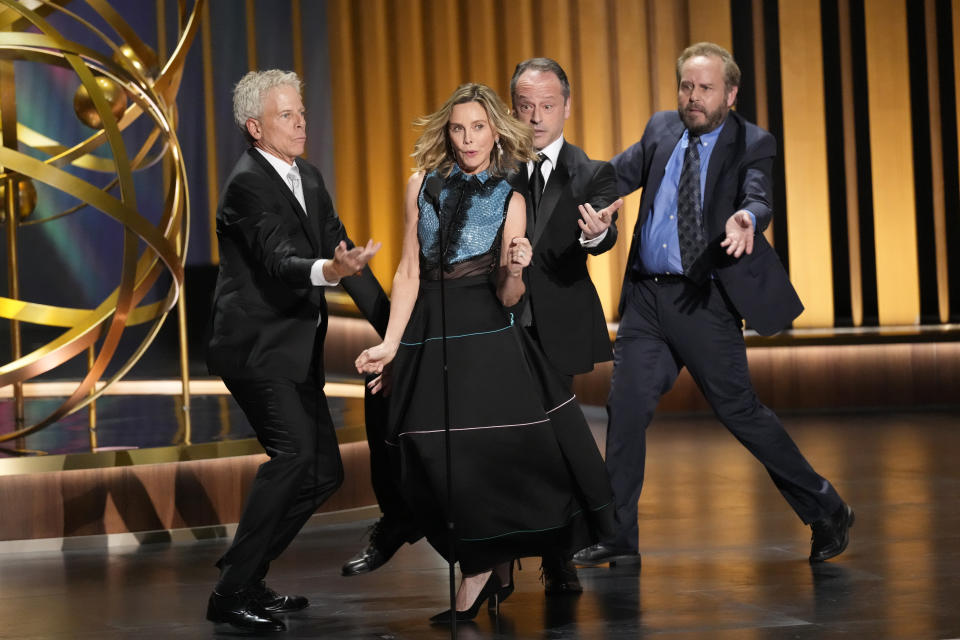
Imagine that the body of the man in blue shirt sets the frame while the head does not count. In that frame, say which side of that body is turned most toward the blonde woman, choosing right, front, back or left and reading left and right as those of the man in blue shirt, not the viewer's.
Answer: front

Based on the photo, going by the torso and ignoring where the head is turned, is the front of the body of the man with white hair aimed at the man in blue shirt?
no

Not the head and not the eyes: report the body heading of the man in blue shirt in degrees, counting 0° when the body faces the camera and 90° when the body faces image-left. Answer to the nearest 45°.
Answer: approximately 45°

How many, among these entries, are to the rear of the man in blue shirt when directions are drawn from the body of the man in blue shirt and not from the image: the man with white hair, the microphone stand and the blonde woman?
0

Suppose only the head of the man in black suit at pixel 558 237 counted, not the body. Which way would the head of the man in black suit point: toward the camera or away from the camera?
toward the camera

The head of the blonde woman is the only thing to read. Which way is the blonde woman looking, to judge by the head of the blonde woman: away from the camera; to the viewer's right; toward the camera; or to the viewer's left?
toward the camera

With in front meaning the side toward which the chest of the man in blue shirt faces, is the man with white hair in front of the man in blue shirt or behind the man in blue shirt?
in front

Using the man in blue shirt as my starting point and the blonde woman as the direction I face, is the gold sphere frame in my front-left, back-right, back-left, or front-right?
front-right

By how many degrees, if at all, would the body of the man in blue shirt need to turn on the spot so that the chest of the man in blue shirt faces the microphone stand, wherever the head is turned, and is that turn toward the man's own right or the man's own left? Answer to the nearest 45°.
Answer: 0° — they already face it

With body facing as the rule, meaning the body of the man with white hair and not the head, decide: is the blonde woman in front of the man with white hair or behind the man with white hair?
in front

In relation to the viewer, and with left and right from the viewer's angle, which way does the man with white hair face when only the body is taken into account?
facing the viewer and to the right of the viewer

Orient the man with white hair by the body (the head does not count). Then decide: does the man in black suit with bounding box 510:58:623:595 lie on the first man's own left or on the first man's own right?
on the first man's own left

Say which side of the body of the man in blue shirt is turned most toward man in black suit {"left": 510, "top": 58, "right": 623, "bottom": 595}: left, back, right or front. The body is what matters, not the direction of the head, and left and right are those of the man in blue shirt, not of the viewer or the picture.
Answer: front
